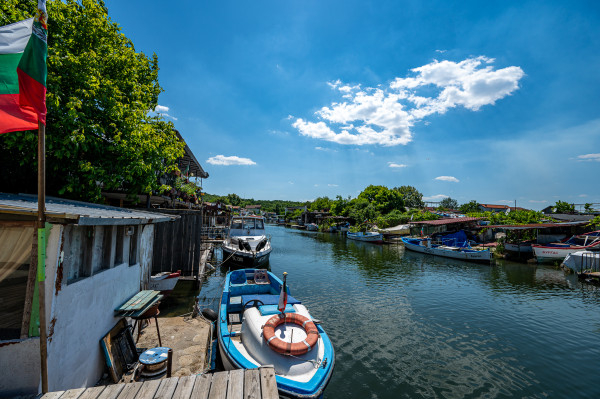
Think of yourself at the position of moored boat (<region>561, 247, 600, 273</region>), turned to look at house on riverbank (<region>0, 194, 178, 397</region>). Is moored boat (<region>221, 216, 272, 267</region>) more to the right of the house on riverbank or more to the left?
right

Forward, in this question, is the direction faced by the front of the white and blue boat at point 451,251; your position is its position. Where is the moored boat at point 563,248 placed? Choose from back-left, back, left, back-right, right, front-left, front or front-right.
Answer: back-right

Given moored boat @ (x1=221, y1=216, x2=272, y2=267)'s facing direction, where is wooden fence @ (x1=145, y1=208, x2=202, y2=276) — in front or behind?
in front

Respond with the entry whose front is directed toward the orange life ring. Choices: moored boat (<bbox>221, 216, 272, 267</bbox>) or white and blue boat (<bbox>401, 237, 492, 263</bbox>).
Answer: the moored boat

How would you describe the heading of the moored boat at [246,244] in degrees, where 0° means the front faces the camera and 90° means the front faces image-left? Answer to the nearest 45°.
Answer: approximately 0°

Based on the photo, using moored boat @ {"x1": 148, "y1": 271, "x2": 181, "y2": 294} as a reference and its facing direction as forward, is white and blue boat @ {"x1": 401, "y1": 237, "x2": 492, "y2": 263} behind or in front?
in front

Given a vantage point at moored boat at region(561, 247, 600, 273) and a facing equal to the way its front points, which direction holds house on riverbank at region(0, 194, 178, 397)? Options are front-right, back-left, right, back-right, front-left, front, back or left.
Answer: left

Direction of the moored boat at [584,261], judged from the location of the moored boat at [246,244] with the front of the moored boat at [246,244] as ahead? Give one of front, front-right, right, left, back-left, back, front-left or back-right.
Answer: left

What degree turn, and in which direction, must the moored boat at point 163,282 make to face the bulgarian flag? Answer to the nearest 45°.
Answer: approximately 90° to its right

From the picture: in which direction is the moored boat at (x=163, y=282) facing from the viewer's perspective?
to the viewer's right

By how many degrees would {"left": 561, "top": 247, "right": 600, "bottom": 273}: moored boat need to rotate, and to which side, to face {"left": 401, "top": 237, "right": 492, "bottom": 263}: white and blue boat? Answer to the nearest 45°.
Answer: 0° — it already faces it

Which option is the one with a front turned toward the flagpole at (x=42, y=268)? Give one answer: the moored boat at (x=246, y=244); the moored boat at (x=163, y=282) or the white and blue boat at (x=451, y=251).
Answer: the moored boat at (x=246, y=244)

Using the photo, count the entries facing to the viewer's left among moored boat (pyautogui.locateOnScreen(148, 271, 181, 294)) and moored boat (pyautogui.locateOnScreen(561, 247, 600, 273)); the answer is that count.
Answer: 1

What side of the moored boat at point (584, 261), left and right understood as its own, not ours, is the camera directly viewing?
left

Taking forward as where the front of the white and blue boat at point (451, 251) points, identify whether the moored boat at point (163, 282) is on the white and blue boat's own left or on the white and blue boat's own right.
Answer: on the white and blue boat's own left
